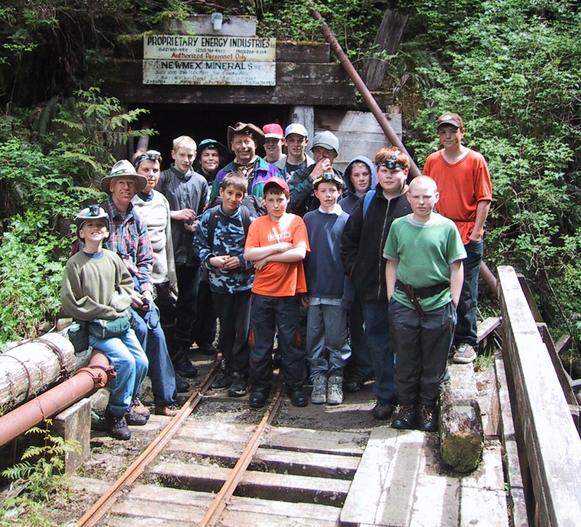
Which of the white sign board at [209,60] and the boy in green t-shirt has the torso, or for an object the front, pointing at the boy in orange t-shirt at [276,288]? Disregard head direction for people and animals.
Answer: the white sign board

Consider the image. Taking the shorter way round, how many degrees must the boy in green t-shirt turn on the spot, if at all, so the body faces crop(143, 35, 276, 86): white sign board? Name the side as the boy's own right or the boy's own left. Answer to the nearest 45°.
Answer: approximately 135° to the boy's own right

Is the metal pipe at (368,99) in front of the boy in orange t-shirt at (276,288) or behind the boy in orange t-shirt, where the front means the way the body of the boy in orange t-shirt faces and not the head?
behind

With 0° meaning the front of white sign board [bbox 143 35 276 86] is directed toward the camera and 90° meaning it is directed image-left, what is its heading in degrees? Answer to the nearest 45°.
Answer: approximately 0°

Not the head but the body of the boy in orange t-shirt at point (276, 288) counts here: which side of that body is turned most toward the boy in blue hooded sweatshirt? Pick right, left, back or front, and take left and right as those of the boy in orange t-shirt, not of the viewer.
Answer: left

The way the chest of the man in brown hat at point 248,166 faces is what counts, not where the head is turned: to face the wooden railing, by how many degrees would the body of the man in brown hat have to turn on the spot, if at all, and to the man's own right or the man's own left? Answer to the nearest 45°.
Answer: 0° — they already face it

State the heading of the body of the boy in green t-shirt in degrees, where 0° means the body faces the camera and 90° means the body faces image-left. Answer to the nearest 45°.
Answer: approximately 0°

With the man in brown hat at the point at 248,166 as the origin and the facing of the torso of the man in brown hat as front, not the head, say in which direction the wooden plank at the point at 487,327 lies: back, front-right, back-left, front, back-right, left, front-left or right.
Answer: left

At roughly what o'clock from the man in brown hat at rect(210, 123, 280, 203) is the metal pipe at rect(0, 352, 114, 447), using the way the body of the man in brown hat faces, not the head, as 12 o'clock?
The metal pipe is roughly at 1 o'clock from the man in brown hat.

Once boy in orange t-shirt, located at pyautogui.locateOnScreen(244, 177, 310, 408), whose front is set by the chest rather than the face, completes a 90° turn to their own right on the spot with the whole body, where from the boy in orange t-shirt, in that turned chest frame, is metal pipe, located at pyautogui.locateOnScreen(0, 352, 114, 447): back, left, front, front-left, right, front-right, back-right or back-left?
front-left
